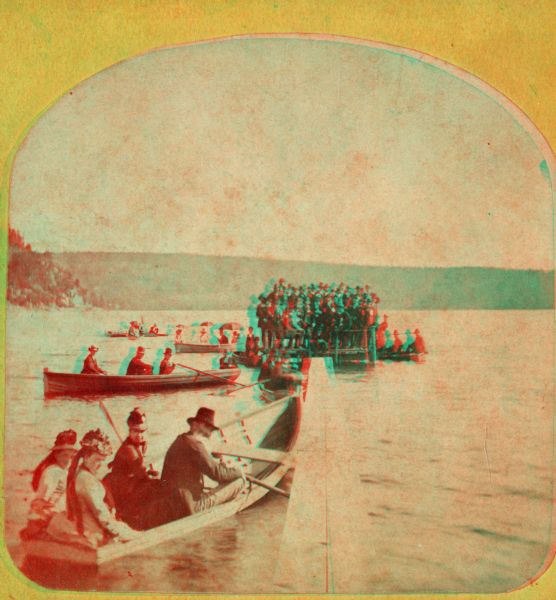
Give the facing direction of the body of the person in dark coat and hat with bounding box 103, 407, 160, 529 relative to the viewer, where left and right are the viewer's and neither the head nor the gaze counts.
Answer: facing the viewer and to the right of the viewer

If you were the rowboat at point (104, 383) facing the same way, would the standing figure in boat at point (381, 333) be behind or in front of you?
in front

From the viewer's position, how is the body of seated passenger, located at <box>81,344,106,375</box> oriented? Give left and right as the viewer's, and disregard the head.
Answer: facing to the right of the viewer

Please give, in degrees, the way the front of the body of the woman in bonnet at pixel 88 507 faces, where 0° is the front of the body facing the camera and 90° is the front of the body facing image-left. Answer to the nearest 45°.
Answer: approximately 270°

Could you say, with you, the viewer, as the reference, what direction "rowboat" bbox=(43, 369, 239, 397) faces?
facing to the right of the viewer

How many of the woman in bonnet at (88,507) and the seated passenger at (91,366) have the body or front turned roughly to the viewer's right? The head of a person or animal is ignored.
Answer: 2

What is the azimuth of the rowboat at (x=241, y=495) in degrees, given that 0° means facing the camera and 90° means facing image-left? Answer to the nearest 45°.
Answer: approximately 225°
